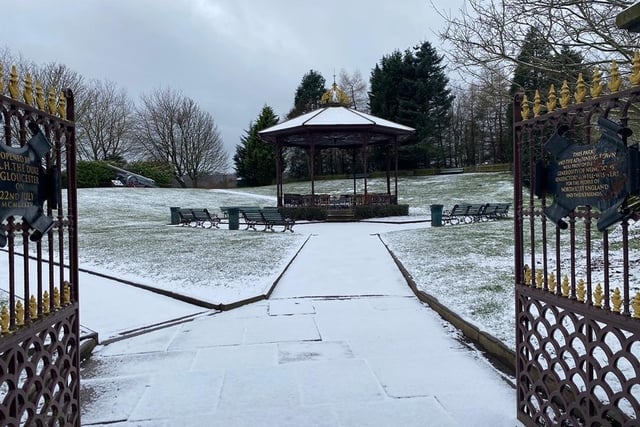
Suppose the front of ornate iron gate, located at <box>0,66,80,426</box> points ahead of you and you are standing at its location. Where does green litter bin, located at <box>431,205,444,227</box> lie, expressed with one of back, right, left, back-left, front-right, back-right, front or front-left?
left

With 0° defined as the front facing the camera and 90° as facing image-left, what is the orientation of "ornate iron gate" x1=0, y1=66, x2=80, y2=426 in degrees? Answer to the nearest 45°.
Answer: approximately 315°

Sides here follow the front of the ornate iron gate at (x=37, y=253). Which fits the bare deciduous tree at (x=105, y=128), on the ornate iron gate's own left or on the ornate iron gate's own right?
on the ornate iron gate's own left

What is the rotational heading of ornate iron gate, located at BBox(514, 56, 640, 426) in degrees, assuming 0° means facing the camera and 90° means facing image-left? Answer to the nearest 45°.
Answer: approximately 45°

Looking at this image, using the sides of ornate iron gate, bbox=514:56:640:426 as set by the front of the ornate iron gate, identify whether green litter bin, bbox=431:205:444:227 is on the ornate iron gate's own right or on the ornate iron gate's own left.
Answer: on the ornate iron gate's own right

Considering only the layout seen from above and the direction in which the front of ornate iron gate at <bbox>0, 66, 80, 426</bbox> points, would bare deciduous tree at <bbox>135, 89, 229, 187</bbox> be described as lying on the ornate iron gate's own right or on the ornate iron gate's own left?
on the ornate iron gate's own left

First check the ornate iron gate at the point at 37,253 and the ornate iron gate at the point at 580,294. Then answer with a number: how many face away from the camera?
0

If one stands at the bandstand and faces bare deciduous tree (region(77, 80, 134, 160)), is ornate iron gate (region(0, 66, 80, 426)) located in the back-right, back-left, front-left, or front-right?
back-left

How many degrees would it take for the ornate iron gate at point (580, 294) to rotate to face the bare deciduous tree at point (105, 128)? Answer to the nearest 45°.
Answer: approximately 90° to its right

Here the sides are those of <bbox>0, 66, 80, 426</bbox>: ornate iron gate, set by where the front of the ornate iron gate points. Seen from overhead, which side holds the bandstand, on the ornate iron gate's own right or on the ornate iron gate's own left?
on the ornate iron gate's own left

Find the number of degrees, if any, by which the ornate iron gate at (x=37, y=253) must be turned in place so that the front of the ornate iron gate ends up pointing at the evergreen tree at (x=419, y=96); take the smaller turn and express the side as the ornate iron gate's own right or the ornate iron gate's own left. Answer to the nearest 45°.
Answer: approximately 90° to the ornate iron gate's own left
